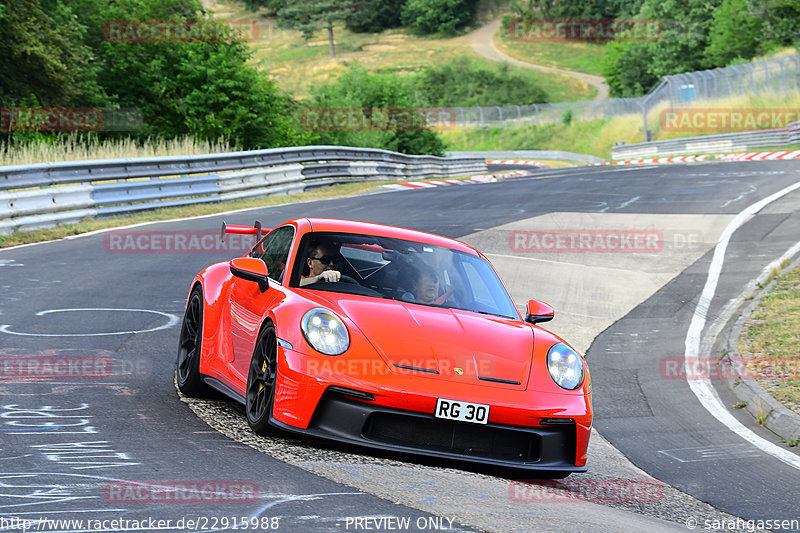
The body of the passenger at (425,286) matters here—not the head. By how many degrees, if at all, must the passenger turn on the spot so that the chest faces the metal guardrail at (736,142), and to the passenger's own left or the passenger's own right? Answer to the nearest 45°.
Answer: approximately 135° to the passenger's own left

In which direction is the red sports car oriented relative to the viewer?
toward the camera

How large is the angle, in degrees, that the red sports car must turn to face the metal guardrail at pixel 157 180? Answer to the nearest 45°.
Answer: approximately 180°

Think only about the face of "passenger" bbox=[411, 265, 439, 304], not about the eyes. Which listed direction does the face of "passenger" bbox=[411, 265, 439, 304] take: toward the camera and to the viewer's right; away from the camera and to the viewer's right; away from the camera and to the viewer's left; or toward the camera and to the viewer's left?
toward the camera and to the viewer's right

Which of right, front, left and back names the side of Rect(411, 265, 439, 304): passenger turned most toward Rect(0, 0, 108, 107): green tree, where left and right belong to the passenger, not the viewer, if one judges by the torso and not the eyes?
back

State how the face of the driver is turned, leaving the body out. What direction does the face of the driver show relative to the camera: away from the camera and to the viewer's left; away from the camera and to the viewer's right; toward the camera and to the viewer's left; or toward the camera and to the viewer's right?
toward the camera and to the viewer's right

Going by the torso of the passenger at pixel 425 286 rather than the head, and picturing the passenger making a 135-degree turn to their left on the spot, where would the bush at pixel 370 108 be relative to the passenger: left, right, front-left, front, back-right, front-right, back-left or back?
front

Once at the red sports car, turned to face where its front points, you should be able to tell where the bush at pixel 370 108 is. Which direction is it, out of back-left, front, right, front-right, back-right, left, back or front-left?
back

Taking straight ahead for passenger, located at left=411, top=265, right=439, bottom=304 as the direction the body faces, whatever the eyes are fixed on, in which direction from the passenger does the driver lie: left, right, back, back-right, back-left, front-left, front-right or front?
back-right

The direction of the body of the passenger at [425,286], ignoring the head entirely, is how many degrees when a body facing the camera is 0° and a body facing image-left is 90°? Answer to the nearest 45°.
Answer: approximately 315°

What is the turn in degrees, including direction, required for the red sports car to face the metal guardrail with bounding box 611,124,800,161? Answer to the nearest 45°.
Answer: approximately 180°
